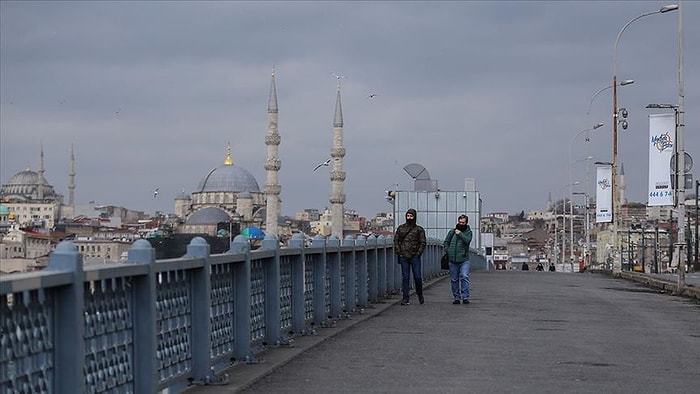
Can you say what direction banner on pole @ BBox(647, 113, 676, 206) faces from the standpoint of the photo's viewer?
facing the viewer

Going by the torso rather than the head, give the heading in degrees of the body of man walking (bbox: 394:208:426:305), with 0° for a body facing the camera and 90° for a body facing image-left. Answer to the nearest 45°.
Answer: approximately 0°

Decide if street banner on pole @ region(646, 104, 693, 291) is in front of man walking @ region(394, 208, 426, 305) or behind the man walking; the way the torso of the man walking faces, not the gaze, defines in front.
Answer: behind

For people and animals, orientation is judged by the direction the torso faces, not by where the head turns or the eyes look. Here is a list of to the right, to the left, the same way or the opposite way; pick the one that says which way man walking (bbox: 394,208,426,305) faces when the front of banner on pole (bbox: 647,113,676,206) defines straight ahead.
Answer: the same way
